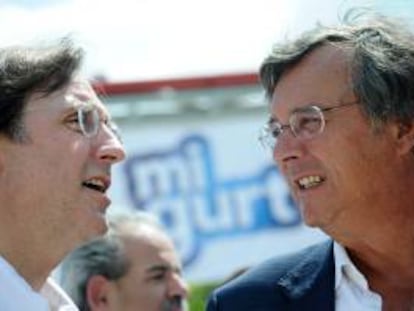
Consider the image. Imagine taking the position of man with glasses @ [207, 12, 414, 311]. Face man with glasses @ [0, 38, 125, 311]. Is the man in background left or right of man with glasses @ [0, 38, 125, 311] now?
right

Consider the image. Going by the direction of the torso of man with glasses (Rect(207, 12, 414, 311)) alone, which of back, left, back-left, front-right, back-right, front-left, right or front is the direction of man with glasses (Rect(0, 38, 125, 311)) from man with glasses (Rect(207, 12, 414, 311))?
front-right

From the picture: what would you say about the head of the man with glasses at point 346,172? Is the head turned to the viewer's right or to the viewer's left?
to the viewer's left

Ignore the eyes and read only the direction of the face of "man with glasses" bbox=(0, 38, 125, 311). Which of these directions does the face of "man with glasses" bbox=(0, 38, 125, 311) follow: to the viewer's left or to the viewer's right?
to the viewer's right

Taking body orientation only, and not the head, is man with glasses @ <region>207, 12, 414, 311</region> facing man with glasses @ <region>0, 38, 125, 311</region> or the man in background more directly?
the man with glasses

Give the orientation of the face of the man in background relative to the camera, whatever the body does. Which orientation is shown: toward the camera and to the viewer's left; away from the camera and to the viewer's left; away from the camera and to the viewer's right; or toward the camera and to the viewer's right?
toward the camera and to the viewer's right

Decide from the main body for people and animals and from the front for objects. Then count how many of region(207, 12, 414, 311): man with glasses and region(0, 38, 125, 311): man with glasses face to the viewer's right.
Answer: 1

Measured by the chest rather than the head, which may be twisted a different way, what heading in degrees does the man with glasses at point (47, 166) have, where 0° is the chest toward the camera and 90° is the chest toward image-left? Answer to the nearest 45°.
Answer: approximately 270°

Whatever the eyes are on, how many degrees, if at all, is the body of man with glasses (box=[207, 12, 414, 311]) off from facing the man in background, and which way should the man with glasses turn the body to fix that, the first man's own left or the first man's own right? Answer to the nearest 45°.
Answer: approximately 90° to the first man's own right

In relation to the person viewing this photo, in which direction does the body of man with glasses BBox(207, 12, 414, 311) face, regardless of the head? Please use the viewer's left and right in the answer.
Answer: facing the viewer and to the left of the viewer

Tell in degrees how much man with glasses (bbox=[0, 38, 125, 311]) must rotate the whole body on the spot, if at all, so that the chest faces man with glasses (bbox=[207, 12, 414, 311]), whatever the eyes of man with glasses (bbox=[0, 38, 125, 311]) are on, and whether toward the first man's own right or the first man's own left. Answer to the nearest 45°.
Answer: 0° — they already face them
